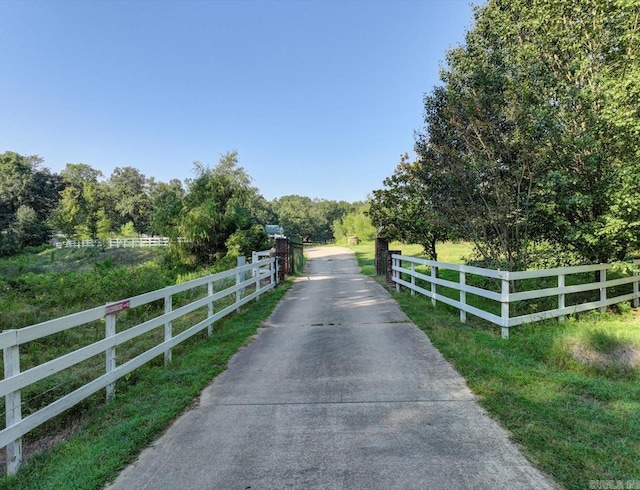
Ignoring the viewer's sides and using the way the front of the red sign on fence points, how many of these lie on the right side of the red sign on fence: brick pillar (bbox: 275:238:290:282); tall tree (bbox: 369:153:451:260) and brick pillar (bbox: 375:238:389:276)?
0

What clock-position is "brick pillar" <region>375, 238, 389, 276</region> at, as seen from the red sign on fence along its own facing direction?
The brick pillar is roughly at 9 o'clock from the red sign on fence.

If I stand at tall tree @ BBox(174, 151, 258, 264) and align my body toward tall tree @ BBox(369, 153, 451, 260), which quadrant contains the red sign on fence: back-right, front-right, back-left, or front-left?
front-right

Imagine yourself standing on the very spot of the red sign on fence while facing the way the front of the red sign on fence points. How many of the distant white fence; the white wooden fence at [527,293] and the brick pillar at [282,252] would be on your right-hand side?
0

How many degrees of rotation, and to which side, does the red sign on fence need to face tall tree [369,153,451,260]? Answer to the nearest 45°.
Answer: approximately 90° to its left

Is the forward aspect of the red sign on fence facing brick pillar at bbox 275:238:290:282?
no

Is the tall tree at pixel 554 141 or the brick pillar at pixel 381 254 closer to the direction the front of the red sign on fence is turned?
the tall tree

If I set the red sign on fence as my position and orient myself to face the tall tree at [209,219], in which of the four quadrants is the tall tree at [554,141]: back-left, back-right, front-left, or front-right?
front-right

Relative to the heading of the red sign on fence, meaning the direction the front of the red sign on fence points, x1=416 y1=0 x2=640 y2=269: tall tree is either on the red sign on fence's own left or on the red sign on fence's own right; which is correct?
on the red sign on fence's own left

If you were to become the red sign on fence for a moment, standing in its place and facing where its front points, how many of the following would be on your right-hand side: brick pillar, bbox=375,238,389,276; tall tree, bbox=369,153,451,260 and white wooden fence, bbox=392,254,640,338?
0

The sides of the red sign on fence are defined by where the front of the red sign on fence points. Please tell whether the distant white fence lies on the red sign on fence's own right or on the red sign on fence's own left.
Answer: on the red sign on fence's own left

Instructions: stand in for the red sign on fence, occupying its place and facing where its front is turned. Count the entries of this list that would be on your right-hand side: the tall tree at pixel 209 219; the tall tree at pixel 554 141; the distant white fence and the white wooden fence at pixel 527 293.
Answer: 0

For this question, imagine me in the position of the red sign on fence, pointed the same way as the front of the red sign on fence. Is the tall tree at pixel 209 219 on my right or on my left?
on my left
